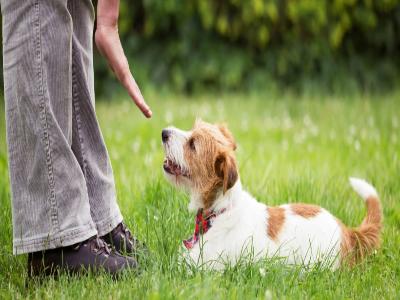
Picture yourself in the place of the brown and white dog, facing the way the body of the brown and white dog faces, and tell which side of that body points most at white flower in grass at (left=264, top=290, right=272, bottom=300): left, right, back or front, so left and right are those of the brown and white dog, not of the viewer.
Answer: left

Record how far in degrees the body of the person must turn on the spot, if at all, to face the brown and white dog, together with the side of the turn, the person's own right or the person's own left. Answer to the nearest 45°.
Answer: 0° — they already face it

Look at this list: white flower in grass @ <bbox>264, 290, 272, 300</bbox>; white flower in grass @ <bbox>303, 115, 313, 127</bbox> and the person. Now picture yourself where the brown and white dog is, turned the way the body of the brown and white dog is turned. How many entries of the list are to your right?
1

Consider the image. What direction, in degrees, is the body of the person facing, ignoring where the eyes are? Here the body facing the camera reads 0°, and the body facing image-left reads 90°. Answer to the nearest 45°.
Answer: approximately 270°

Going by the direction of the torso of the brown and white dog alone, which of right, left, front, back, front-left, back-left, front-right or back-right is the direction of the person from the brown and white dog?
front-left

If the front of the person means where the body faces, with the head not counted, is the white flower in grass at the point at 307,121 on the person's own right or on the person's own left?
on the person's own left

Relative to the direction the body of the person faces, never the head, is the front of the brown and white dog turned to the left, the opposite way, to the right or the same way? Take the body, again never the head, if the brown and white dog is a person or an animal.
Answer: the opposite way

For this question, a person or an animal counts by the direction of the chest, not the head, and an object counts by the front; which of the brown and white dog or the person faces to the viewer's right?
the person

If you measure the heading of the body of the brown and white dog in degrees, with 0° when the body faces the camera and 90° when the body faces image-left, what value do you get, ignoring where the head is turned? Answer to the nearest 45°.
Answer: approximately 90°

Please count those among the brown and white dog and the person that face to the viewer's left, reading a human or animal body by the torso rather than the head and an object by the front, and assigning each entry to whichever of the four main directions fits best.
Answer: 1
